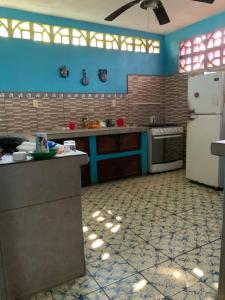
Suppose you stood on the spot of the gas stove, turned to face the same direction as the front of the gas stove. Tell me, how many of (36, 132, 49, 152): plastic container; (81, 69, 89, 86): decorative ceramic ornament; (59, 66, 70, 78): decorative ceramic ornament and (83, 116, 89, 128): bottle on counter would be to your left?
0

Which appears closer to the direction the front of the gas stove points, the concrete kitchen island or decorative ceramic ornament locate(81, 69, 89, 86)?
the concrete kitchen island

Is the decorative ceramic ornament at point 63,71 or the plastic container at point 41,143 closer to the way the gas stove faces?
the plastic container

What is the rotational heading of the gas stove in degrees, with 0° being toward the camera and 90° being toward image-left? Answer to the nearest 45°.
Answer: approximately 315°

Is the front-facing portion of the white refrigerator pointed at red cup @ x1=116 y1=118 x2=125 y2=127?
no

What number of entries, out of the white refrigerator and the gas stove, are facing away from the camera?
0

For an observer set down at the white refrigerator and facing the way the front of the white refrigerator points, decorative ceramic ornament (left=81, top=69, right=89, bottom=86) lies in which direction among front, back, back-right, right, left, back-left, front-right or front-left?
front-right

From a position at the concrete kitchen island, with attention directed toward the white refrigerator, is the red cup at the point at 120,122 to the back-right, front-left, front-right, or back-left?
front-left

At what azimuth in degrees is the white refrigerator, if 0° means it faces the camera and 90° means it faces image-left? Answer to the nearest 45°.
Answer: approximately 45°

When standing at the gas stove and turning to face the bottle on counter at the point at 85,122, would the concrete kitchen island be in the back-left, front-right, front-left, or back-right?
front-left

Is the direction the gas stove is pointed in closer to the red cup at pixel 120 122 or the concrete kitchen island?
the concrete kitchen island

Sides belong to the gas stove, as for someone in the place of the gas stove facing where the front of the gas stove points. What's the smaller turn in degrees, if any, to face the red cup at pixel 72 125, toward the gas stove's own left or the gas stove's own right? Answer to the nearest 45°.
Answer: approximately 90° to the gas stove's own right

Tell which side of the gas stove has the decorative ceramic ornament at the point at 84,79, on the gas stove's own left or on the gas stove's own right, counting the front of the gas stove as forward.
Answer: on the gas stove's own right

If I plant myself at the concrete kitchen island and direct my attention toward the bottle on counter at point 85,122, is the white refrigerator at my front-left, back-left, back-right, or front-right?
front-right

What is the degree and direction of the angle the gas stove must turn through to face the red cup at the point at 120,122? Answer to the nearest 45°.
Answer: approximately 135° to its right

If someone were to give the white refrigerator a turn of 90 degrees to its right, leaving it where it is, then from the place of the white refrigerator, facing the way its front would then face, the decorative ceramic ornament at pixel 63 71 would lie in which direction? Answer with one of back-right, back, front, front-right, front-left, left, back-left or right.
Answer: front-left

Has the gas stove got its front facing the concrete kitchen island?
no
